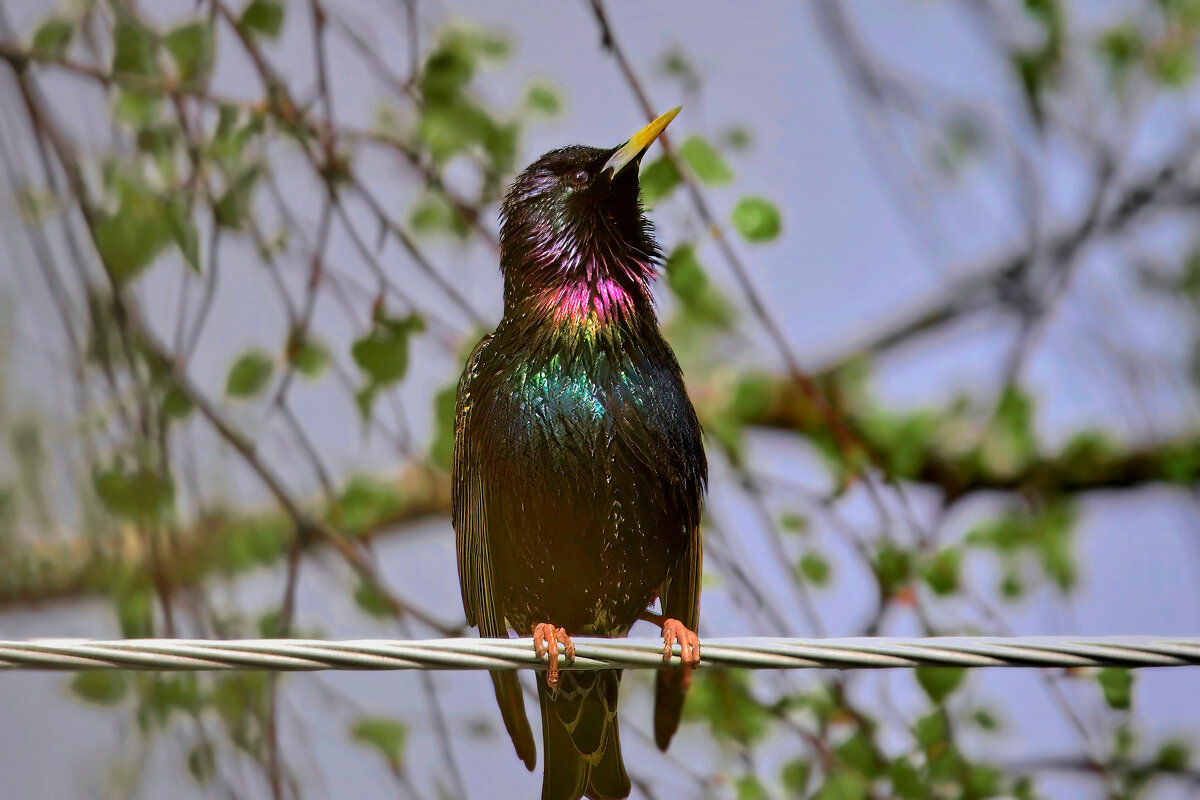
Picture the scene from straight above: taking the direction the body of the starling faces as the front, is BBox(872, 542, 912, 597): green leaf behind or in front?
behind

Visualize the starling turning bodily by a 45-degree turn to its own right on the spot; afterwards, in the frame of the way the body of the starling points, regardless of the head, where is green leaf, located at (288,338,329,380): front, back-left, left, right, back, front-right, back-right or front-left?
right

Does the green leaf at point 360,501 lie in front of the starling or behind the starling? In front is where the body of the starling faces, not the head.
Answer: behind

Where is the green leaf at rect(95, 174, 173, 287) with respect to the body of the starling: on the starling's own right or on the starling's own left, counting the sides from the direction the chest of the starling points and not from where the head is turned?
on the starling's own right

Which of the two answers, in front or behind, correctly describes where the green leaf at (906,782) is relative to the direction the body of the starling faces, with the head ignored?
behind

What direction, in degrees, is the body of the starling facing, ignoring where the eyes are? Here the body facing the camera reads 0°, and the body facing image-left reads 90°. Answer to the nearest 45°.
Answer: approximately 0°

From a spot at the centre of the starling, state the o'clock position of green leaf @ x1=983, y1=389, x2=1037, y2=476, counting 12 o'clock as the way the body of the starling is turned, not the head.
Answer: The green leaf is roughly at 7 o'clock from the starling.

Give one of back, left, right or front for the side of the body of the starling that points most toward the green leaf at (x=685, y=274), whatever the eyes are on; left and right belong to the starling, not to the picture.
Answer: back

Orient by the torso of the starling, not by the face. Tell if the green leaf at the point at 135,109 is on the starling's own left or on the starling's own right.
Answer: on the starling's own right
